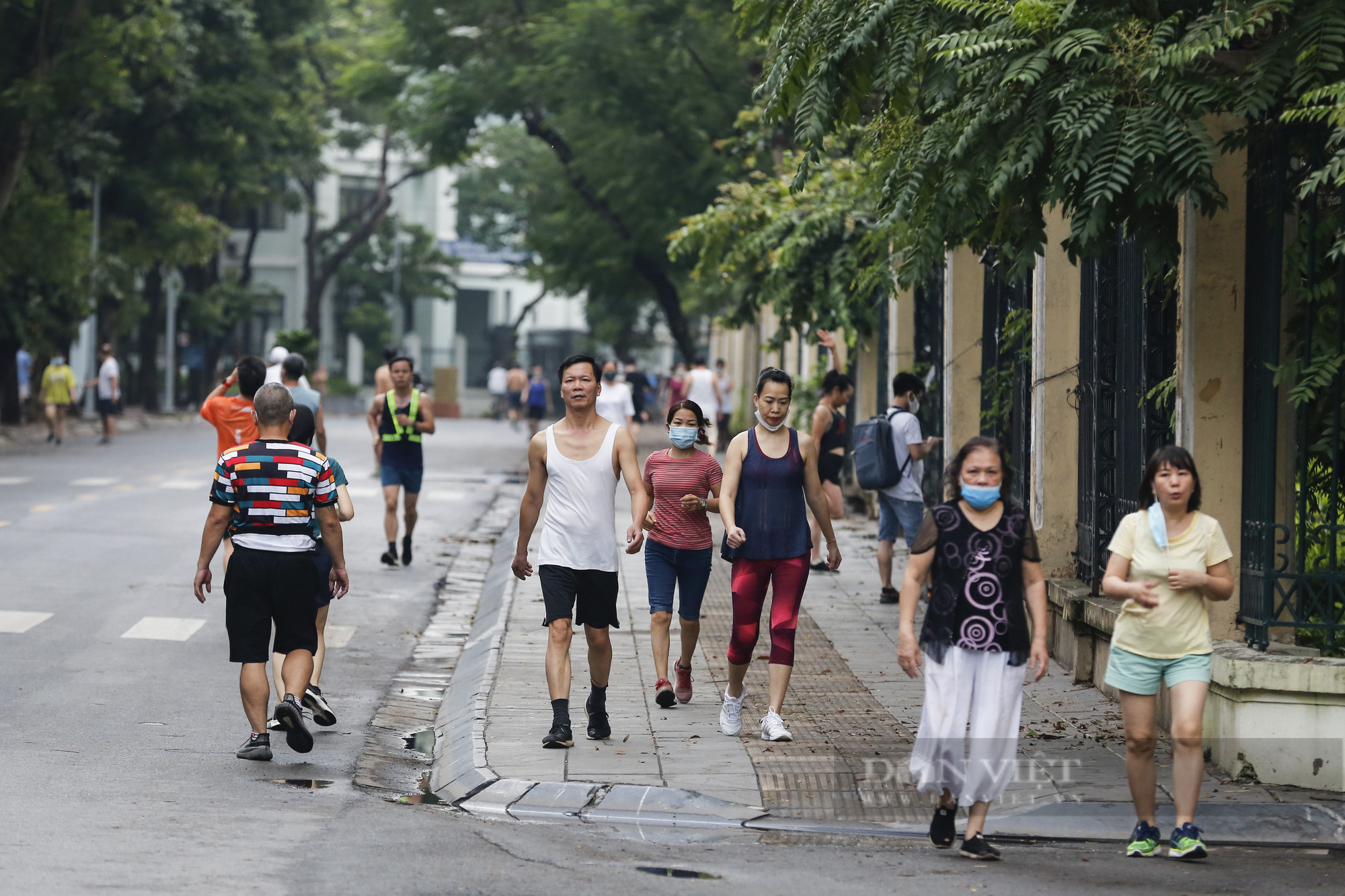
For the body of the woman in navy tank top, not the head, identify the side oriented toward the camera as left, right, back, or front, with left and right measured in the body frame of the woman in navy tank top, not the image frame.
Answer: front

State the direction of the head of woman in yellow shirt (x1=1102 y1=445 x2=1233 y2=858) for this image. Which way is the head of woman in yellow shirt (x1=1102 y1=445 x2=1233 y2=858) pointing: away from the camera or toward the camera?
toward the camera

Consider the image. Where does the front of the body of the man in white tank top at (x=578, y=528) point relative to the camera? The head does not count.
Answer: toward the camera

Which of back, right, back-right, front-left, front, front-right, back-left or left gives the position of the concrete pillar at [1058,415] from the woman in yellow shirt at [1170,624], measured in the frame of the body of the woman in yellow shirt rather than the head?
back

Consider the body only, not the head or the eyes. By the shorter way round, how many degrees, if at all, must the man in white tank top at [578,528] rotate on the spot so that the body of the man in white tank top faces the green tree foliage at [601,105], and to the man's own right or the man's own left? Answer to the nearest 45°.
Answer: approximately 180°

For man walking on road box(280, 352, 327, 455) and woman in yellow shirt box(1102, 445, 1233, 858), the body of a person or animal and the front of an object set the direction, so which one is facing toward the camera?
the woman in yellow shirt

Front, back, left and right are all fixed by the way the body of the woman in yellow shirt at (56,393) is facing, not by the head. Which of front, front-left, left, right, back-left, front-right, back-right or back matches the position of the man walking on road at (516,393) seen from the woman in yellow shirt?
back-left

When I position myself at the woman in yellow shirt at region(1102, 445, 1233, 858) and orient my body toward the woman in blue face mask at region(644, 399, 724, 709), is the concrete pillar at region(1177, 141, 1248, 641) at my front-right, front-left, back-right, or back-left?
front-right

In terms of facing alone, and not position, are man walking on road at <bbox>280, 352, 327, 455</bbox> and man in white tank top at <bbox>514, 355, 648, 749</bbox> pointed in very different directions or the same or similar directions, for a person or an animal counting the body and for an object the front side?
very different directions

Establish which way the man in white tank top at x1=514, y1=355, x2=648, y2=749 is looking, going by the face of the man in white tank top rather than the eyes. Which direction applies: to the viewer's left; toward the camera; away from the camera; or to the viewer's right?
toward the camera

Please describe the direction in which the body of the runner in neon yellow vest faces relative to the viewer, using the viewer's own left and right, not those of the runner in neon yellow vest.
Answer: facing the viewer

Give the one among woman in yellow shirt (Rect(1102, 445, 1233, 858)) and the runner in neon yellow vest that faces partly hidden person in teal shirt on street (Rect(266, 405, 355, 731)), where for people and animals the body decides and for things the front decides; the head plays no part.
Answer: the runner in neon yellow vest

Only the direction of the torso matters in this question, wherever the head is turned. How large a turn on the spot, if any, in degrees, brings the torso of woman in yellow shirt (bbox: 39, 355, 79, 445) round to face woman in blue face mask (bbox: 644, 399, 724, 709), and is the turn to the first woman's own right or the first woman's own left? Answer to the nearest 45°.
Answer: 0° — they already face them

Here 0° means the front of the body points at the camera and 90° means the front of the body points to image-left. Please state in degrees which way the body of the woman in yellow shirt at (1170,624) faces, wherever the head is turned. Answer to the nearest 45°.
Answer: approximately 0°

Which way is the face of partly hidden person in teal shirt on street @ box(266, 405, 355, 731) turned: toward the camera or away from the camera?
away from the camera
